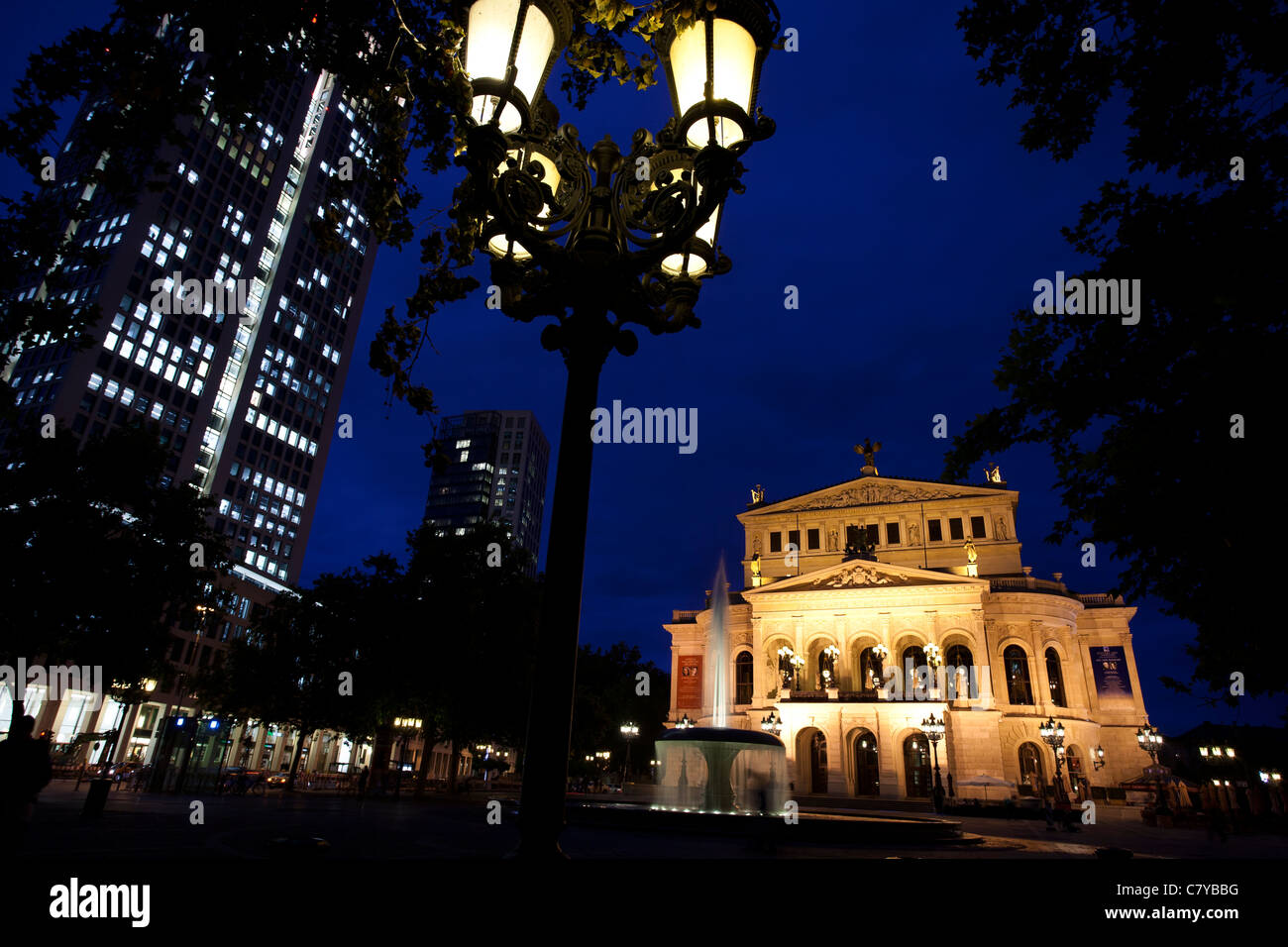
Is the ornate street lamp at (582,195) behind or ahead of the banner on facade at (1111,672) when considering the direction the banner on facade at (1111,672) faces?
ahead

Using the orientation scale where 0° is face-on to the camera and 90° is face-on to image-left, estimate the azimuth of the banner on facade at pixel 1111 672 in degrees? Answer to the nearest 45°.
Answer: approximately 0°

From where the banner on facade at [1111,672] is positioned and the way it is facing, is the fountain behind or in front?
in front

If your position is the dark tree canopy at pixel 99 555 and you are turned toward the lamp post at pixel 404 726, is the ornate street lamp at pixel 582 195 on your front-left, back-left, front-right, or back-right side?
back-right

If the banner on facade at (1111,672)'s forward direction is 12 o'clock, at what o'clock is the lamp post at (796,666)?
The lamp post is roughly at 2 o'clock from the banner on facade.

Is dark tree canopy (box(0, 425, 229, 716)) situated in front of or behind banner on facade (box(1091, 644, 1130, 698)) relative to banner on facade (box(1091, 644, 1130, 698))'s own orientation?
in front

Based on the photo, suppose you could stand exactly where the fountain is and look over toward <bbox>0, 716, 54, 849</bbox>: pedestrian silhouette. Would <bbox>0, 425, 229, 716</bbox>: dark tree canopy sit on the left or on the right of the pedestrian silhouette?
right

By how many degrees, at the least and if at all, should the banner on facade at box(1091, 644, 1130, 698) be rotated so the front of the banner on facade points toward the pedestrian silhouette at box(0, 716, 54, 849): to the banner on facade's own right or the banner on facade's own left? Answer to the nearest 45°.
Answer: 0° — it already faces them

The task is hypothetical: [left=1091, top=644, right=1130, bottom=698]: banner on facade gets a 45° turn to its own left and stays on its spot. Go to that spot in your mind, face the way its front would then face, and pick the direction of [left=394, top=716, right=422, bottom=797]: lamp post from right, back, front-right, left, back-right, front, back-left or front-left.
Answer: right

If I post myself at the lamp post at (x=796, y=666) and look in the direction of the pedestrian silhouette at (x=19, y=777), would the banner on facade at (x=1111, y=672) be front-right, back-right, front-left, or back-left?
back-left

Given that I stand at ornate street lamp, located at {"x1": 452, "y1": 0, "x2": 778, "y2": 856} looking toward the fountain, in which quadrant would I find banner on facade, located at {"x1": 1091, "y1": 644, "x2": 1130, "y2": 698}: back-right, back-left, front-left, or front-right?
front-right
